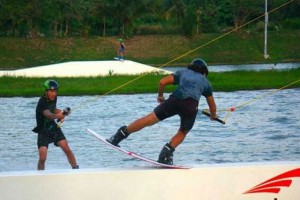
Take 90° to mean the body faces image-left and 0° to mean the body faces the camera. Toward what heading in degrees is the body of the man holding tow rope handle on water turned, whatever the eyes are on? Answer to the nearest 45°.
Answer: approximately 315°
